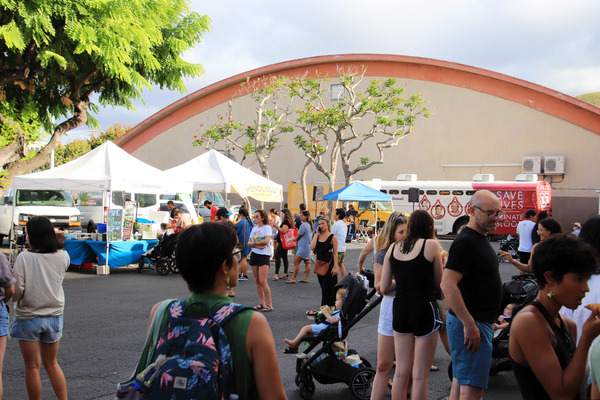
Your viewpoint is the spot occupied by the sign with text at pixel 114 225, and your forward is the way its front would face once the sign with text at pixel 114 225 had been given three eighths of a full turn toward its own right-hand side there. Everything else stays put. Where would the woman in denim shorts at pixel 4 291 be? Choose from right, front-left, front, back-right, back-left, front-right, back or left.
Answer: back-left

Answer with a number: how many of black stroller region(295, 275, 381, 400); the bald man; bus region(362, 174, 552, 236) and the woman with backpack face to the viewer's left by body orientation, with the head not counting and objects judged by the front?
2

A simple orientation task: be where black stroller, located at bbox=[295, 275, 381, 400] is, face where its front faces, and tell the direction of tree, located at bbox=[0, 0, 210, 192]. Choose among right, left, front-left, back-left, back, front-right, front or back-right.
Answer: front-right

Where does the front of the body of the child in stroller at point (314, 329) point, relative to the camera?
to the viewer's left

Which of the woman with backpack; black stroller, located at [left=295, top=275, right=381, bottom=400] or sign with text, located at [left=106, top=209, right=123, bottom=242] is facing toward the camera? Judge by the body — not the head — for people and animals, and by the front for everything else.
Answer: the sign with text

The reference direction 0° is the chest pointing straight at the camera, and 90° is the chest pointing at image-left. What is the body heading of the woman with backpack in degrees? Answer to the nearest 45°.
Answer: approximately 225°

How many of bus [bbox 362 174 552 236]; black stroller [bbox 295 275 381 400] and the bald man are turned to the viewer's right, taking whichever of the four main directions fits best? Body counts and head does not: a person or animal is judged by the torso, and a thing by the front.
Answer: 1

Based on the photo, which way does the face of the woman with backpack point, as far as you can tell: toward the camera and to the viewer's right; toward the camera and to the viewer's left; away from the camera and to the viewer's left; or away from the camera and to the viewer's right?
away from the camera and to the viewer's right
